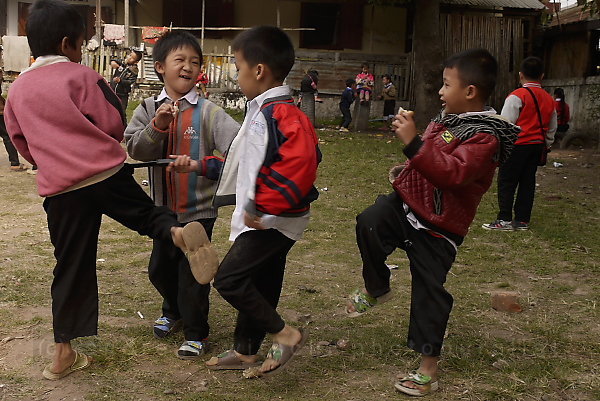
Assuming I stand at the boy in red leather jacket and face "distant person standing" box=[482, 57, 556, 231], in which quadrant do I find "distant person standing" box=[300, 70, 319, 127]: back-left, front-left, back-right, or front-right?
front-left

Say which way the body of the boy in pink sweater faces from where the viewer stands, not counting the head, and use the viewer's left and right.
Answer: facing away from the viewer and to the right of the viewer

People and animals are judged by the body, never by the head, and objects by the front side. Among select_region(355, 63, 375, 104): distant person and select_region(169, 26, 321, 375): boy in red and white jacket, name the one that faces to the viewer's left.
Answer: the boy in red and white jacket

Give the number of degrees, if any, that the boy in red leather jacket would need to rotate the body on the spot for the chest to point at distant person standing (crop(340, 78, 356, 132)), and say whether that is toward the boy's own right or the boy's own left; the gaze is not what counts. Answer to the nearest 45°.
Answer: approximately 90° to the boy's own right

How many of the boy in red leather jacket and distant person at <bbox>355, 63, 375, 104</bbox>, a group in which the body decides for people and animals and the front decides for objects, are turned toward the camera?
1

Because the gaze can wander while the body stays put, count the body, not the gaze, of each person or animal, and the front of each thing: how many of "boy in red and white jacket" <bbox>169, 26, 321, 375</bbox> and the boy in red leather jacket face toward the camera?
0

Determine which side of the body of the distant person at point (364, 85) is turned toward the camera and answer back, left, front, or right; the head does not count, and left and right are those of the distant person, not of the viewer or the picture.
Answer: front

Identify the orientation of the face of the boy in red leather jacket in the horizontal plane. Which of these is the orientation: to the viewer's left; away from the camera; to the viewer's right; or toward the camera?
to the viewer's left

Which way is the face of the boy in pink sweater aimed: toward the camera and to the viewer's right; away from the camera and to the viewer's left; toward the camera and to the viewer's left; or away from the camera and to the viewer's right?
away from the camera and to the viewer's right
